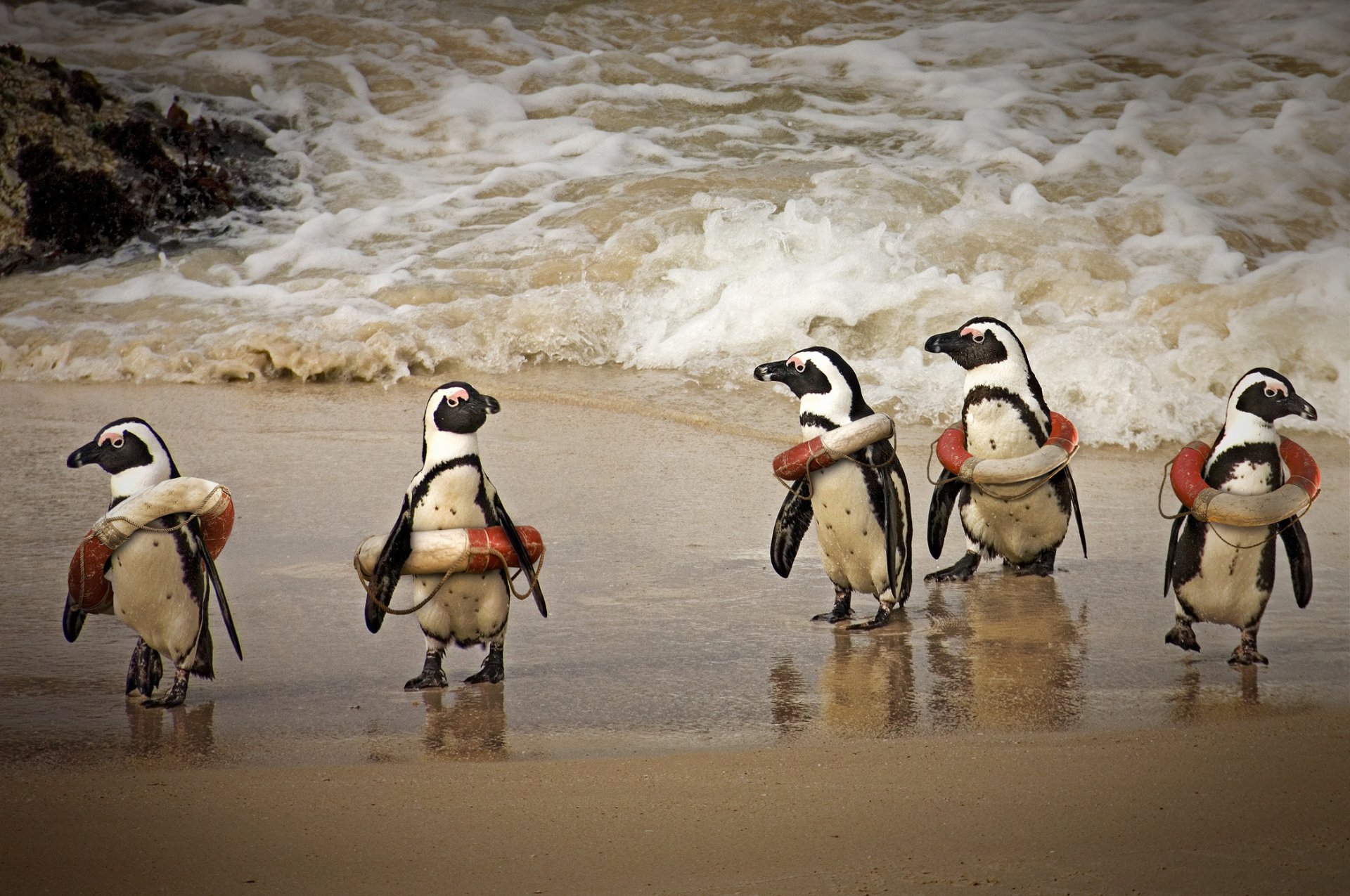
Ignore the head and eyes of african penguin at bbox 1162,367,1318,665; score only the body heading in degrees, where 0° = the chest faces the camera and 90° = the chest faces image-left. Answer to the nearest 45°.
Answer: approximately 0°

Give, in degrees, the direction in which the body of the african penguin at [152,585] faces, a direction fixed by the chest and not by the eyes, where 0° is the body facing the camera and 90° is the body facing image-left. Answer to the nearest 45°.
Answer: approximately 45°

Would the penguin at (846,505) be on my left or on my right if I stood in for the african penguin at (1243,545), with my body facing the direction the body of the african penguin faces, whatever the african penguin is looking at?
on my right

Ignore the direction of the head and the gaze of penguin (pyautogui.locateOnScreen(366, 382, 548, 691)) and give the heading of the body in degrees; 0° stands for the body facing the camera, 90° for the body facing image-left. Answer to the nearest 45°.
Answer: approximately 0°

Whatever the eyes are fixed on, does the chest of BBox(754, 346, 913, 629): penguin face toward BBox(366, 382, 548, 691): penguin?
yes

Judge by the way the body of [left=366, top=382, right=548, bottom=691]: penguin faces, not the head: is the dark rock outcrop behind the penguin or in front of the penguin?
behind

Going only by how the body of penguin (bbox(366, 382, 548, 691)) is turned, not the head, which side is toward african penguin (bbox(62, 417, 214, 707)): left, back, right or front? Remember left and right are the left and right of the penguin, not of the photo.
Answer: right

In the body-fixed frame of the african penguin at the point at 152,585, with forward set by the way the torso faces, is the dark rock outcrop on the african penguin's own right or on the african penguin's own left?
on the african penguin's own right

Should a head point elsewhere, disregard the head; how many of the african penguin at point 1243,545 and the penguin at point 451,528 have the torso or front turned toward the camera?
2

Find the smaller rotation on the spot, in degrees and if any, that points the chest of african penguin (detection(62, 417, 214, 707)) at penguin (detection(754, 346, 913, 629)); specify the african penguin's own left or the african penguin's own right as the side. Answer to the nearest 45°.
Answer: approximately 135° to the african penguin's own left

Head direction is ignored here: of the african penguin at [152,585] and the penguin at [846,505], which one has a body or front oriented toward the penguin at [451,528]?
the penguin at [846,505]

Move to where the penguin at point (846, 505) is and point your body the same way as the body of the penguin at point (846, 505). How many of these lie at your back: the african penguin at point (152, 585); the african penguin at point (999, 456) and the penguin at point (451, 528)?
1
